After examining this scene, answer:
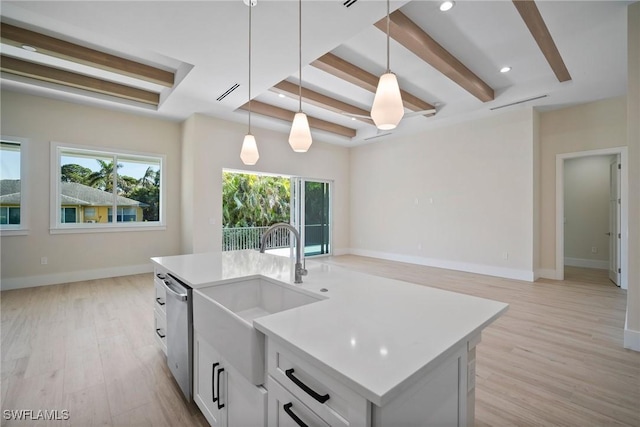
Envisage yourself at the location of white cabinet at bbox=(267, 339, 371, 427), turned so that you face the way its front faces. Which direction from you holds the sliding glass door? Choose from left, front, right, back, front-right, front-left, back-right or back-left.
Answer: back-right

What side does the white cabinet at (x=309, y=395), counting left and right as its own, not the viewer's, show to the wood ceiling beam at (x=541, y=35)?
back

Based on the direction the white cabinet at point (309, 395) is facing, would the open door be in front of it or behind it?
behind

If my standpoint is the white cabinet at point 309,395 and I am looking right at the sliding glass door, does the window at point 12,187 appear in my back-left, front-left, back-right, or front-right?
front-left

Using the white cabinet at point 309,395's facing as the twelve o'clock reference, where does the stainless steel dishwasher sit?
The stainless steel dishwasher is roughly at 3 o'clock from the white cabinet.

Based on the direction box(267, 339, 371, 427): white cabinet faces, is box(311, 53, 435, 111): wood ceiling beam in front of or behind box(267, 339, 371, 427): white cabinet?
behind

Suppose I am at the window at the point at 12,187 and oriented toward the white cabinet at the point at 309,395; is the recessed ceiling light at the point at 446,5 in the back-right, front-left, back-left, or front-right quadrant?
front-left

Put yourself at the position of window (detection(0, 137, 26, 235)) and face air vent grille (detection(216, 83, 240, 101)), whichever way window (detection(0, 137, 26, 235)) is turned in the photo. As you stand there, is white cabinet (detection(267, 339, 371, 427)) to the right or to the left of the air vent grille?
right

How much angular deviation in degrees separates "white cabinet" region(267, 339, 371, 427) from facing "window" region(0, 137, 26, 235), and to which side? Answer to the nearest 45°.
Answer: approximately 90° to its right

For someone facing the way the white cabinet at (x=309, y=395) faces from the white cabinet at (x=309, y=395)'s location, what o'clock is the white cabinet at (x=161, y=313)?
the white cabinet at (x=161, y=313) is roughly at 3 o'clock from the white cabinet at (x=309, y=395).

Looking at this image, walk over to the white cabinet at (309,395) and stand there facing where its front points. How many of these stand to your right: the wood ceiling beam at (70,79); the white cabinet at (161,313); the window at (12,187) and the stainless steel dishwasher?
4
